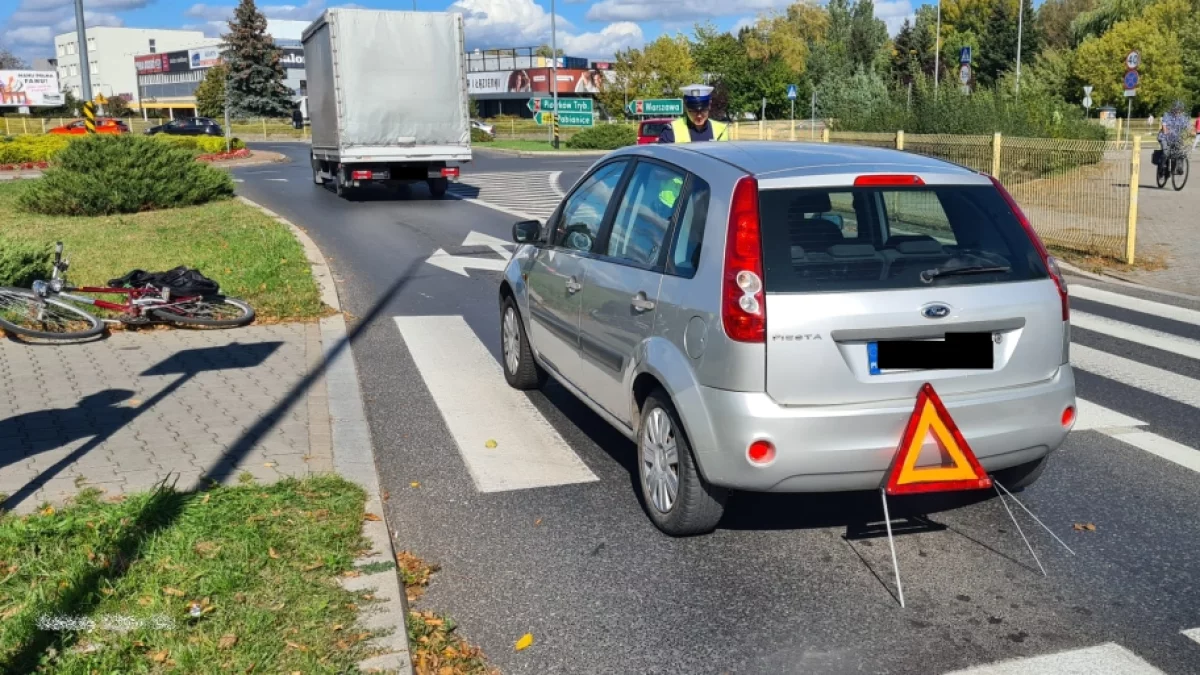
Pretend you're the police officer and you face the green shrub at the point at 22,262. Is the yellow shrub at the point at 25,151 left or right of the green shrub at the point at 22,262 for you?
right

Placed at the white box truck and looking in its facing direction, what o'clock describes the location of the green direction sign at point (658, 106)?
The green direction sign is roughly at 1 o'clock from the white box truck.

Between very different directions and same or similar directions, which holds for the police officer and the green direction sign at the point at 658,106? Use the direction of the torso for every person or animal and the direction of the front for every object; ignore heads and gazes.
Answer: same or similar directions

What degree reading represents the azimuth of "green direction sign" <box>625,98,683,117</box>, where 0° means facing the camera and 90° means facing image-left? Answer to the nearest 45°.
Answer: approximately 0°

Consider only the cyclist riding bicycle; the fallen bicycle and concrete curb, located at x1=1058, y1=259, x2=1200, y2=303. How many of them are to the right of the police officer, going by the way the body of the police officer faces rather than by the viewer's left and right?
1

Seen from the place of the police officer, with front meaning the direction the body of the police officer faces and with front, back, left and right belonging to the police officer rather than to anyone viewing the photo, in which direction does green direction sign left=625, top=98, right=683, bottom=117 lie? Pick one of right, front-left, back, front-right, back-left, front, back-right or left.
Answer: back

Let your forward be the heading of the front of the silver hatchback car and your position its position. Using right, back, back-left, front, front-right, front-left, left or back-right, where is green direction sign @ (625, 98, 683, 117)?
front-right

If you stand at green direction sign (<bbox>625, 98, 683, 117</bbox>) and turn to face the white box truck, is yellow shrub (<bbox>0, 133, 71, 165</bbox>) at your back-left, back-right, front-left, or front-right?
front-right

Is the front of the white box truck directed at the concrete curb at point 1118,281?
no

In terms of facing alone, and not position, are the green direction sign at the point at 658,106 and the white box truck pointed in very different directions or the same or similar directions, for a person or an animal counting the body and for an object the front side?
very different directions

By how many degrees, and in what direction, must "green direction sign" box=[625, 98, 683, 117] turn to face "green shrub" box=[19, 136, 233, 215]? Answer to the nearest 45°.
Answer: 0° — it already faces it

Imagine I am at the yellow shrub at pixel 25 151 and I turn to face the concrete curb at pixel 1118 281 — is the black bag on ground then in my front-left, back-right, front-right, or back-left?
front-right

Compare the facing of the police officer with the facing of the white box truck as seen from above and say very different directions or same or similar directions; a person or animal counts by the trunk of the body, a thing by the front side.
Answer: very different directions

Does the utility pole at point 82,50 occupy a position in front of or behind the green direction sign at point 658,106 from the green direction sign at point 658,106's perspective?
in front

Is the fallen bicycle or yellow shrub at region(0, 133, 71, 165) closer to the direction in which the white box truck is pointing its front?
the yellow shrub

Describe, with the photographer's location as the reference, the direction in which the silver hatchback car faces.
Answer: facing away from the viewer and to the left of the viewer

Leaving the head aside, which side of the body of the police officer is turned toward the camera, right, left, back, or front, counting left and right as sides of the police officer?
front

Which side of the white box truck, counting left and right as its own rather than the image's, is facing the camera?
back

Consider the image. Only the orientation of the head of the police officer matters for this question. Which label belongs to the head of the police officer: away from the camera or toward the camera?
toward the camera

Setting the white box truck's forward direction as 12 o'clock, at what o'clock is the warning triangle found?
The warning triangle is roughly at 6 o'clock from the white box truck.
